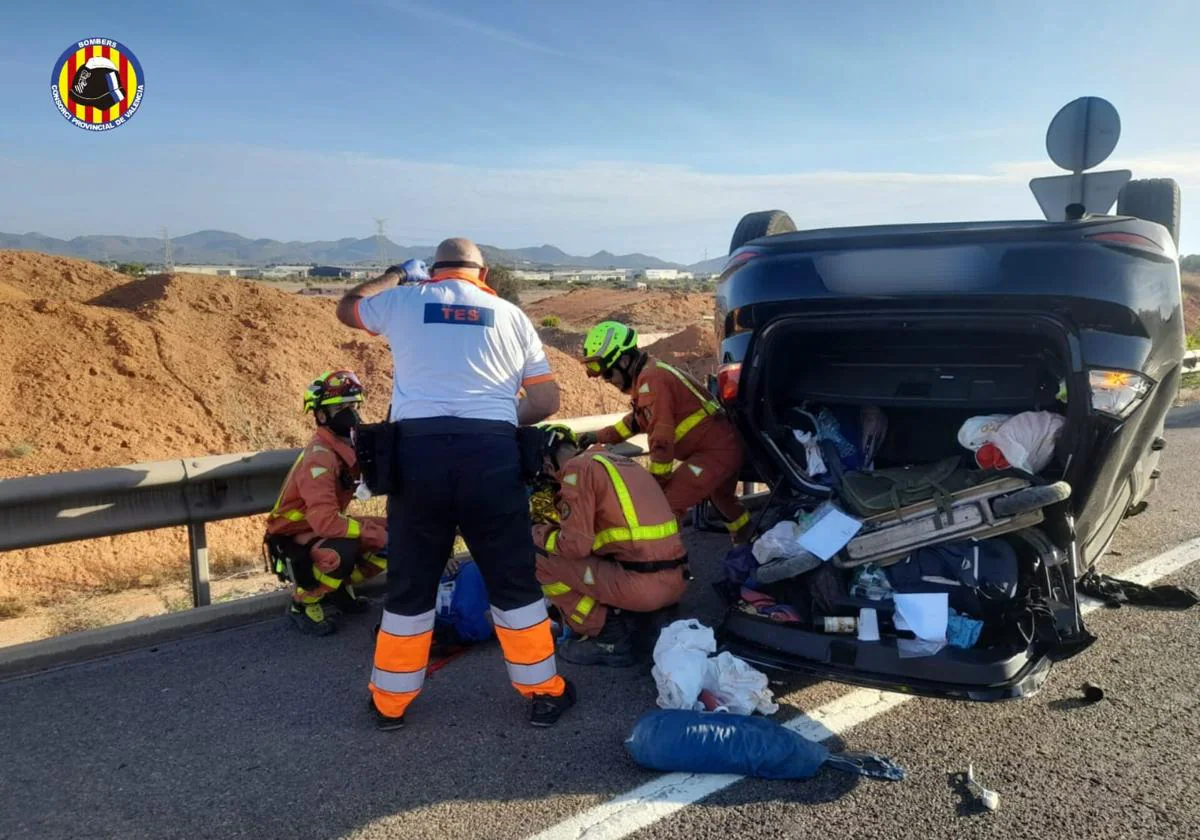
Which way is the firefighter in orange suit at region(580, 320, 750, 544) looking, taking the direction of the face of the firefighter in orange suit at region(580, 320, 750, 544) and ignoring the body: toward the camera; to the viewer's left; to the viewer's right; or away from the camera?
to the viewer's left

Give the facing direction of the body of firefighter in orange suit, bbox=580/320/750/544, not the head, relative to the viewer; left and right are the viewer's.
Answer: facing to the left of the viewer

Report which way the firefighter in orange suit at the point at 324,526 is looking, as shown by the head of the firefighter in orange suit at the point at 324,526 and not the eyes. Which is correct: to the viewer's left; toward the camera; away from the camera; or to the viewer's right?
to the viewer's right

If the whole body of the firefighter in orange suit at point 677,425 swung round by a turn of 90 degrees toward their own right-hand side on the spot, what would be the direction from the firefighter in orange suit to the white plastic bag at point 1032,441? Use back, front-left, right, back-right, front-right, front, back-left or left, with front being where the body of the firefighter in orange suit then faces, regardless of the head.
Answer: back-right

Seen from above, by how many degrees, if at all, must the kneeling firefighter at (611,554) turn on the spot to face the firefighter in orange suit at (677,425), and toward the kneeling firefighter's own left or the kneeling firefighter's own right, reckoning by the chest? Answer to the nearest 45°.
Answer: approximately 90° to the kneeling firefighter's own right

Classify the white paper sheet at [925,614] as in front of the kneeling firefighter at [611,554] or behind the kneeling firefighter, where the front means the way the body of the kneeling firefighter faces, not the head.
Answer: behind
